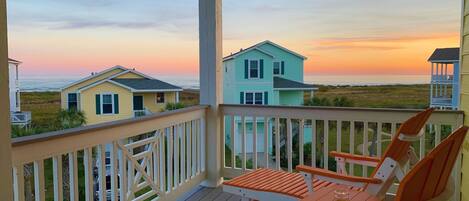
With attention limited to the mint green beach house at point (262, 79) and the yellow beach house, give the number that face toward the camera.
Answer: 2

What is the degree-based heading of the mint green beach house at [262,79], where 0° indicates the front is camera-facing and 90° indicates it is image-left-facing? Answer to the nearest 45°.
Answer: approximately 0°

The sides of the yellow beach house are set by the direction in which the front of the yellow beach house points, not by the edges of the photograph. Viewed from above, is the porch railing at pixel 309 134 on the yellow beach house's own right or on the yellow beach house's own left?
on the yellow beach house's own left
